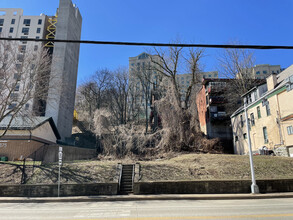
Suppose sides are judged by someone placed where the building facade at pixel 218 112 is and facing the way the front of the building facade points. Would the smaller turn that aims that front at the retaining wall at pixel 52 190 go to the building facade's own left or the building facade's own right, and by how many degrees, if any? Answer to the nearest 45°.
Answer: approximately 45° to the building facade's own right

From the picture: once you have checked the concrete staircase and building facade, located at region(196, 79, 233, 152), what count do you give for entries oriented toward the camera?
2

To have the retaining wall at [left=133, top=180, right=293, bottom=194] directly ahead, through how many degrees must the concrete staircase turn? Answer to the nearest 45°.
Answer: approximately 90° to its left

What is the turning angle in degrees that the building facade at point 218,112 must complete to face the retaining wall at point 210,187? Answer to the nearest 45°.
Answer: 0° — it already faces it

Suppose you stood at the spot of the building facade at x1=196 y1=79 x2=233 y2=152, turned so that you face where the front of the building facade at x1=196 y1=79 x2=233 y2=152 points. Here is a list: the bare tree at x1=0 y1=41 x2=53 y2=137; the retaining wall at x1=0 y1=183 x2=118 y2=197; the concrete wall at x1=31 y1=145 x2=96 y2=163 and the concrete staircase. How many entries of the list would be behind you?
0

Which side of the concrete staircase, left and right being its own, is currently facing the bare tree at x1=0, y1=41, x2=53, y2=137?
right

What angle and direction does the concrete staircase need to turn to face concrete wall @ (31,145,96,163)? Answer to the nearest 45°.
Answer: approximately 135° to its right

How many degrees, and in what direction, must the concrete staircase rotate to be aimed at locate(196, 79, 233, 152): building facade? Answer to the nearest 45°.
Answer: approximately 135° to its left

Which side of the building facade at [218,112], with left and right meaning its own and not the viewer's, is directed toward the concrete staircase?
front

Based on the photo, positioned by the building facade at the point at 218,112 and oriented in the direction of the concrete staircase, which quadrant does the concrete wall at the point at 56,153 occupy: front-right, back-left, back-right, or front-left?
front-right

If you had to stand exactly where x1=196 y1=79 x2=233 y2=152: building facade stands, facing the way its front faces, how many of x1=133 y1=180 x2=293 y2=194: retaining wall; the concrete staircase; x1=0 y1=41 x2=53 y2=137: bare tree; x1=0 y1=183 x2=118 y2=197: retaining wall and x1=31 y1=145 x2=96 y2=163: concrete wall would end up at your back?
0

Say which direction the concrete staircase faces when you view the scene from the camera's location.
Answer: facing the viewer

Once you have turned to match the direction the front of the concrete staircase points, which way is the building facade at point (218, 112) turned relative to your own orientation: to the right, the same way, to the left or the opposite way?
the same way

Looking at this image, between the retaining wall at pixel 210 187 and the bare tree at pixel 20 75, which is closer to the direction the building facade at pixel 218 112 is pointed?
the retaining wall
